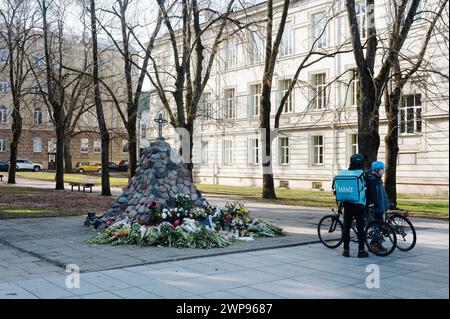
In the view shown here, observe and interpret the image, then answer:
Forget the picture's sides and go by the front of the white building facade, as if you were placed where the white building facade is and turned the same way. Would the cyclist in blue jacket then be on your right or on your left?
on your left

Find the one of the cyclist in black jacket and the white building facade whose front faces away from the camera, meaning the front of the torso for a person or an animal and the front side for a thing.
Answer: the cyclist in black jacket

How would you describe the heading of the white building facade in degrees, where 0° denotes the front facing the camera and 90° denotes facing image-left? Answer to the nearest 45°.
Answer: approximately 45°

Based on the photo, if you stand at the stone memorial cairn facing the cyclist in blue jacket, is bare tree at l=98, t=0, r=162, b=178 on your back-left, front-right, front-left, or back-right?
back-left

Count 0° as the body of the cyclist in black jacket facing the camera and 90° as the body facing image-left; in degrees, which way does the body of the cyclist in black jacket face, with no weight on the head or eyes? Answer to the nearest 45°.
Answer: approximately 180°

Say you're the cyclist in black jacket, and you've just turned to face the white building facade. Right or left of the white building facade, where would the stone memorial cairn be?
left

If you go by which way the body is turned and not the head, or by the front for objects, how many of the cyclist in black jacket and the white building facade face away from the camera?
1

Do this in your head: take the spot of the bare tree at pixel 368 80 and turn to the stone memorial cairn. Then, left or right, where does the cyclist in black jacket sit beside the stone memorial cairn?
left

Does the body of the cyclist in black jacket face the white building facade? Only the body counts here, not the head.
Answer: yes
